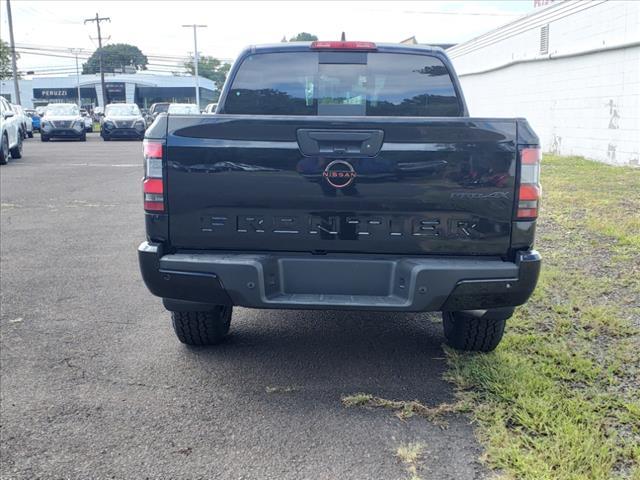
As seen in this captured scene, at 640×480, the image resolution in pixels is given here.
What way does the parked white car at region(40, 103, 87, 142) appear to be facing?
toward the camera

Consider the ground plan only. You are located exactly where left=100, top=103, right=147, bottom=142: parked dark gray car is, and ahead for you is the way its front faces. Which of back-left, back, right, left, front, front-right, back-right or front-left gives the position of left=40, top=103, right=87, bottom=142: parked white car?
right

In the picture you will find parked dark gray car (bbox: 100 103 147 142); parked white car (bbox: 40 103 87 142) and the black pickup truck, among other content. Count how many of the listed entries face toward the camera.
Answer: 2

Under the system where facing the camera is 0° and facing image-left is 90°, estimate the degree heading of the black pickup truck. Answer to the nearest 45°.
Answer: approximately 180°

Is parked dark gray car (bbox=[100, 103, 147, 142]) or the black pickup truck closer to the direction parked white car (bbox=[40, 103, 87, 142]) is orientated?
the black pickup truck

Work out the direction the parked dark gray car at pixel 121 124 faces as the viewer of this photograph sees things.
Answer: facing the viewer

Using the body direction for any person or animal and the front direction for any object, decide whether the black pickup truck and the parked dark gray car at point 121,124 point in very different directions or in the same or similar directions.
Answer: very different directions

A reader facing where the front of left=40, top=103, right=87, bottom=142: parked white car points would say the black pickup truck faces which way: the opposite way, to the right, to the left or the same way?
the opposite way

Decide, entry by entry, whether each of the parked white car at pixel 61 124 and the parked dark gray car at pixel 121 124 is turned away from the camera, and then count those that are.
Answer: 0

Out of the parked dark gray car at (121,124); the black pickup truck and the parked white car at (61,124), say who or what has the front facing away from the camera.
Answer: the black pickup truck

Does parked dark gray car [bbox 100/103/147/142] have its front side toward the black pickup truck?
yes

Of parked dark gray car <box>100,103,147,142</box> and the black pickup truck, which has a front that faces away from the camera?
the black pickup truck

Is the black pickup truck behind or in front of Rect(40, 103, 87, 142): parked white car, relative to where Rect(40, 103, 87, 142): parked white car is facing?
in front

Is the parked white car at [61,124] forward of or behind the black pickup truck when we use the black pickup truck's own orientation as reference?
forward
